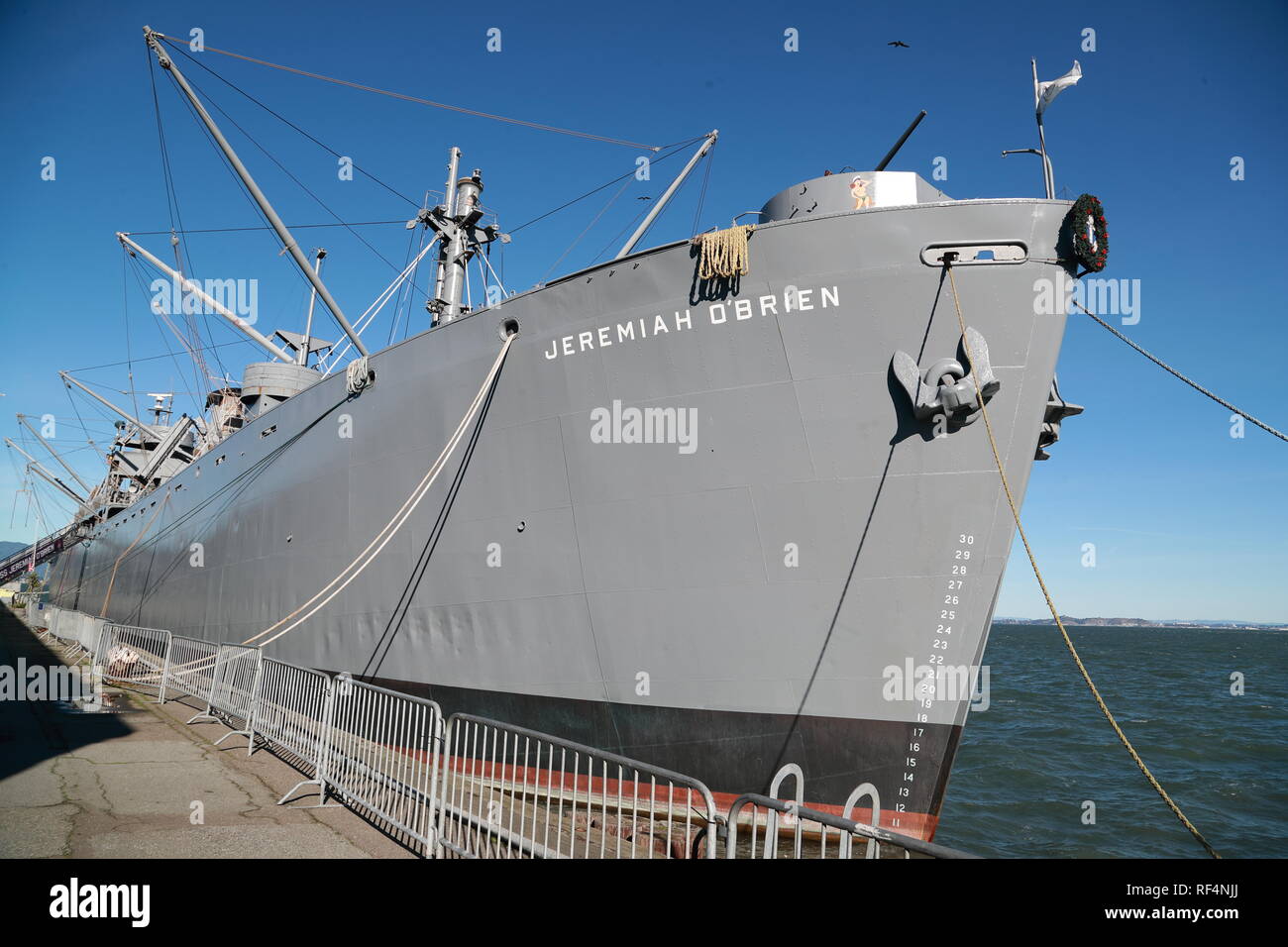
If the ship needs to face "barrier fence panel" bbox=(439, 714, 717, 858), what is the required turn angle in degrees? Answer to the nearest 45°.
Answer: approximately 90° to its right

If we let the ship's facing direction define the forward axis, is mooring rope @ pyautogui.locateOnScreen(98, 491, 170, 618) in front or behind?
behind

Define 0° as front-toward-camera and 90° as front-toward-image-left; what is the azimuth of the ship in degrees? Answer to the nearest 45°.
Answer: approximately 315°

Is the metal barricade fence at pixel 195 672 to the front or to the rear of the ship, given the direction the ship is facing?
to the rear
